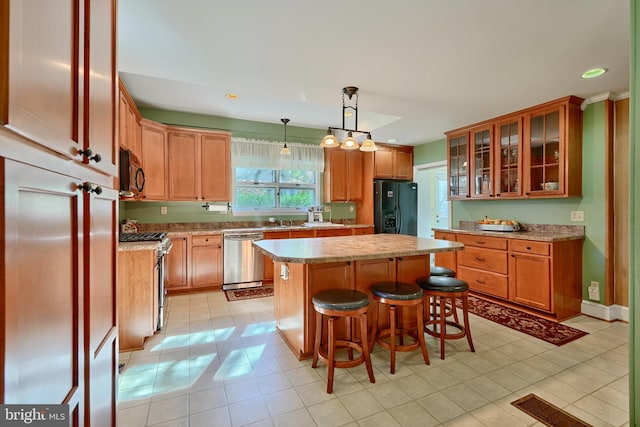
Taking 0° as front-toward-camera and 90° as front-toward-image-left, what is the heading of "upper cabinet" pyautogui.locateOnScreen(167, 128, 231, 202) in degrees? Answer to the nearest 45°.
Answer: approximately 0°

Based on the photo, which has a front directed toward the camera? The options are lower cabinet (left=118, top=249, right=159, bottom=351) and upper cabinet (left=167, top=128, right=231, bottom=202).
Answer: the upper cabinet

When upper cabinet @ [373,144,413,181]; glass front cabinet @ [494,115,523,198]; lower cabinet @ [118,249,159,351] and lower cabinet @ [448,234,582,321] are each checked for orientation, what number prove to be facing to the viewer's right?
1

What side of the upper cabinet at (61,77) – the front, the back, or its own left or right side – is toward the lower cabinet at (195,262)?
left

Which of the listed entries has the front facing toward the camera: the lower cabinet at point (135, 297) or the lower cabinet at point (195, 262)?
the lower cabinet at point (195, 262)

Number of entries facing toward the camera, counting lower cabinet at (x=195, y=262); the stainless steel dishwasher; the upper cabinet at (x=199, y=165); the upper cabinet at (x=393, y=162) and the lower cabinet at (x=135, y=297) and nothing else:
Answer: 4

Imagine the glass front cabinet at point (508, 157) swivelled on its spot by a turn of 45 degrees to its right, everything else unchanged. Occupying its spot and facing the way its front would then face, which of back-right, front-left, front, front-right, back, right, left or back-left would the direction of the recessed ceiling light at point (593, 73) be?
back-left

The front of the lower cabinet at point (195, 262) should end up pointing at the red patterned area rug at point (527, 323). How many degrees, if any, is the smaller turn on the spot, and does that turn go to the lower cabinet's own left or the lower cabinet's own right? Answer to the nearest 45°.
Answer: approximately 45° to the lower cabinet's own left

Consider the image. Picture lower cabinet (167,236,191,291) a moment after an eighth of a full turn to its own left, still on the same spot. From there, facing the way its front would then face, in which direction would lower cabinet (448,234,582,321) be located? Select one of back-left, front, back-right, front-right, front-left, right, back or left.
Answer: front

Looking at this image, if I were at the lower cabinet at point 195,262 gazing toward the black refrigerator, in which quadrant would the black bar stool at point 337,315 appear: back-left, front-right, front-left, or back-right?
front-right

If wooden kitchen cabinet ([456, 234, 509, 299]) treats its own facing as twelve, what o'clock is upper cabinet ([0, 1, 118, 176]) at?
The upper cabinet is roughly at 11 o'clock from the wooden kitchen cabinet.

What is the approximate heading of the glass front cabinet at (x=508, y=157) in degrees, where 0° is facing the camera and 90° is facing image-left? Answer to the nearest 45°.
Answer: approximately 45°

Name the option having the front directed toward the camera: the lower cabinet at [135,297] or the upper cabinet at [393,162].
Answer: the upper cabinet

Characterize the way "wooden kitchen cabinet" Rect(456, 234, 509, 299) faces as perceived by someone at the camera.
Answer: facing the viewer and to the left of the viewer

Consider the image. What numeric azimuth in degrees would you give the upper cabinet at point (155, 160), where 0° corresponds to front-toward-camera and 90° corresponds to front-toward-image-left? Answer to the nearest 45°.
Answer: approximately 315°

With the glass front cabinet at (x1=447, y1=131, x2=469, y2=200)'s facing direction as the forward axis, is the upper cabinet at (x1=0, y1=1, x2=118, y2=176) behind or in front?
in front

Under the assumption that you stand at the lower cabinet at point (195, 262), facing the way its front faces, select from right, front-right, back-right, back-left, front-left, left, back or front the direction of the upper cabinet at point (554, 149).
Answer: front-left

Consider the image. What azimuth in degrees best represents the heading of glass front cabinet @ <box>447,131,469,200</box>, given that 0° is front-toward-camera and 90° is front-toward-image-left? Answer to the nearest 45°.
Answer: approximately 45°

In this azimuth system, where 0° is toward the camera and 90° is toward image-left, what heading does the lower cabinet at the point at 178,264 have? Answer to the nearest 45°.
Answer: approximately 0°
